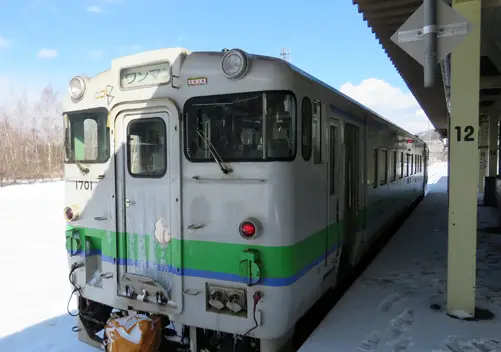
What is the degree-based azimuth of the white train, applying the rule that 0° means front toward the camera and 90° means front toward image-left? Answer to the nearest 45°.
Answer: approximately 45°
